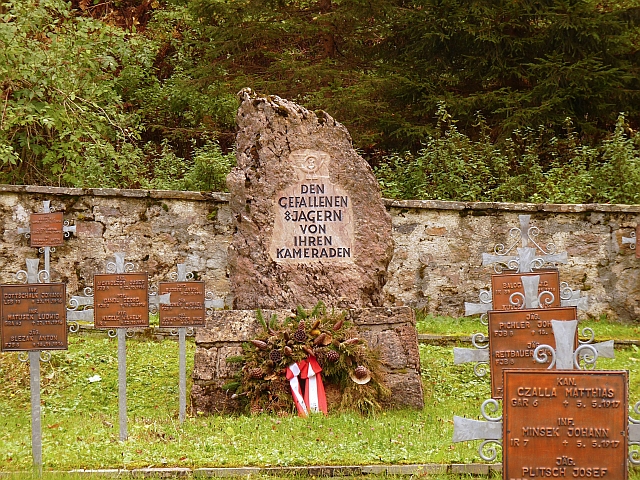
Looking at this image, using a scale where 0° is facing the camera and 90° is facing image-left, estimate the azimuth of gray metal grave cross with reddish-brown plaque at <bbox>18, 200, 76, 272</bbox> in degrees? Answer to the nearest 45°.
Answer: approximately 0°

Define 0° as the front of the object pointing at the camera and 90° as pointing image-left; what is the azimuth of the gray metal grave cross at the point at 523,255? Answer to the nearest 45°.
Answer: approximately 0°

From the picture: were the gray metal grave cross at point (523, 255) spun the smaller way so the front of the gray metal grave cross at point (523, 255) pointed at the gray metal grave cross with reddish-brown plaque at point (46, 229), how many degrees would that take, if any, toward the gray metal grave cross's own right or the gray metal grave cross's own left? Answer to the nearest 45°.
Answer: approximately 90° to the gray metal grave cross's own right

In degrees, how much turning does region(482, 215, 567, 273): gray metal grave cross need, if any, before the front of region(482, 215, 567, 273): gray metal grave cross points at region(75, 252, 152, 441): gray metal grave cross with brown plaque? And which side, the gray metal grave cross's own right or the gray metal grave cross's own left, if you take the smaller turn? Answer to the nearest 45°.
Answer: approximately 45° to the gray metal grave cross's own right
